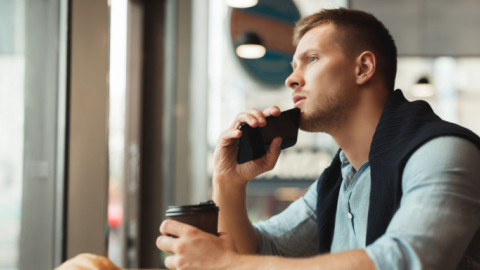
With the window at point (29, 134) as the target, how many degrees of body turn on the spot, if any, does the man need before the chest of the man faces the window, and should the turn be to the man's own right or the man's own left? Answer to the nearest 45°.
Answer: approximately 45° to the man's own right

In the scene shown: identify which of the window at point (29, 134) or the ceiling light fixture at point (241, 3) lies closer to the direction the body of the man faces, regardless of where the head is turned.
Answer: the window

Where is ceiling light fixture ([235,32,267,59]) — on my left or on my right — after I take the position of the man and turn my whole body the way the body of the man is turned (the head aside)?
on my right

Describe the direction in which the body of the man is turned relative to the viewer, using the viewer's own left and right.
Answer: facing the viewer and to the left of the viewer

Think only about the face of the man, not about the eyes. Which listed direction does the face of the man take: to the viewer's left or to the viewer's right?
to the viewer's left

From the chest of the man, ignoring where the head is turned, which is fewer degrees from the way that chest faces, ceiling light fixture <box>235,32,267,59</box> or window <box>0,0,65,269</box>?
the window

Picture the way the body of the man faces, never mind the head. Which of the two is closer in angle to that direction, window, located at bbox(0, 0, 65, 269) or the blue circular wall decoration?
the window
